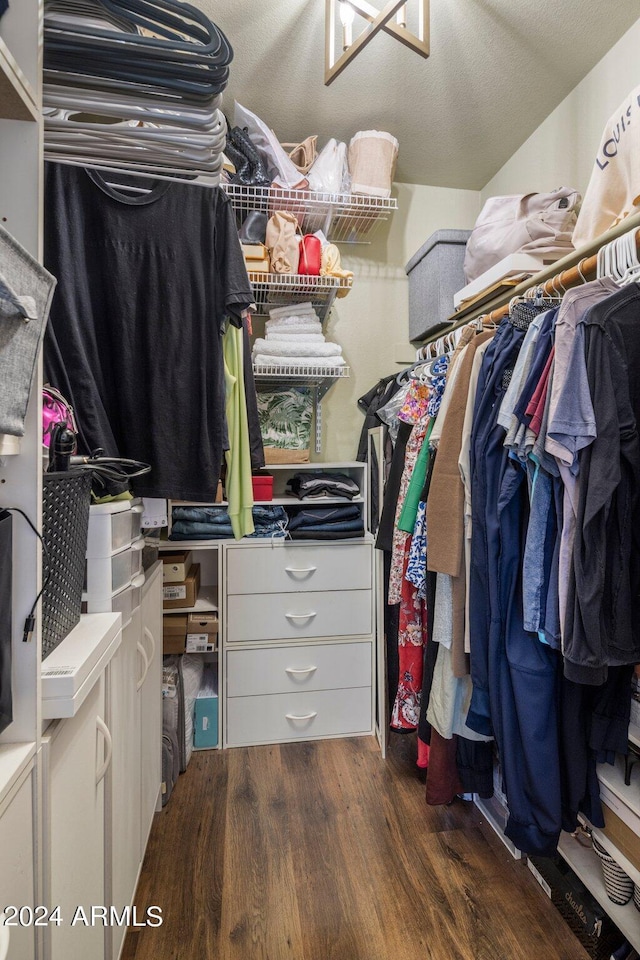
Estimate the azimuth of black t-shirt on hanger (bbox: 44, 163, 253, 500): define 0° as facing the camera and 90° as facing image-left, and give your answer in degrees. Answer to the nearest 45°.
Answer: approximately 0°

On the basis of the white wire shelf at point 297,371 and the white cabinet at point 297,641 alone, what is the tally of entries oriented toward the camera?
2
